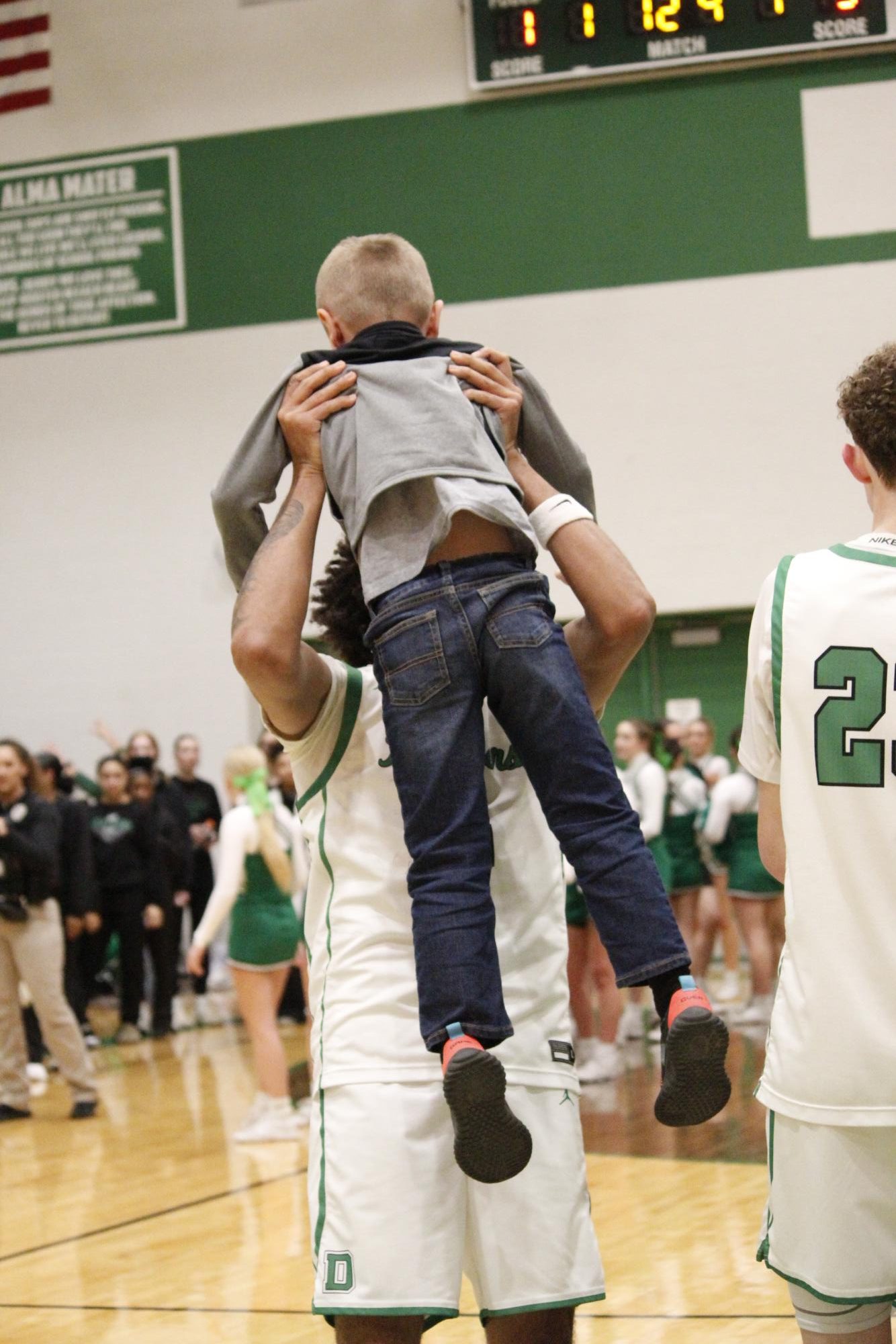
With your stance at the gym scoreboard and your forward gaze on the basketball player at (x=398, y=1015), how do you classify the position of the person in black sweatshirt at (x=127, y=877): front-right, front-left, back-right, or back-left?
front-right

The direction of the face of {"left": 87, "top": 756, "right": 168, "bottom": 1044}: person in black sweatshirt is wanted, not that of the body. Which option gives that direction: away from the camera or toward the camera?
toward the camera

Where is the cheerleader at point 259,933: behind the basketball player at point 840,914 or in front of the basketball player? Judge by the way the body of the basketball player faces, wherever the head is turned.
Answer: in front

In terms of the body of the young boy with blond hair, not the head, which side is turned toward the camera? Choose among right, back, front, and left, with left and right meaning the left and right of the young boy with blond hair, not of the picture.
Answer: back

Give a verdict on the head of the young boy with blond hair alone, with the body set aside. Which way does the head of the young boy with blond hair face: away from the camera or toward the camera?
away from the camera

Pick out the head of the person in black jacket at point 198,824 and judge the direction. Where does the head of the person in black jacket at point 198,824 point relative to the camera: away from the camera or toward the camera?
toward the camera

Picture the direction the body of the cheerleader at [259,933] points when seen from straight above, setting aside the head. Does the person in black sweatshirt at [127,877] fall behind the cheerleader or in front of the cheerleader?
in front

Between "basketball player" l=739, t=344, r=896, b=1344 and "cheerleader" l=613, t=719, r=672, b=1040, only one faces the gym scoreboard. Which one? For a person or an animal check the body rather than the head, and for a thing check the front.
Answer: the basketball player

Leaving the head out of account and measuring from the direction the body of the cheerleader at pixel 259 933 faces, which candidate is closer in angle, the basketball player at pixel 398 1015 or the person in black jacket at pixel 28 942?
the person in black jacket

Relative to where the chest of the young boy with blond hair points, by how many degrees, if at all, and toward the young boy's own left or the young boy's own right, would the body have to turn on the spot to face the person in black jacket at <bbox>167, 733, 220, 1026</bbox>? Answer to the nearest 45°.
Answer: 0° — they already face them
